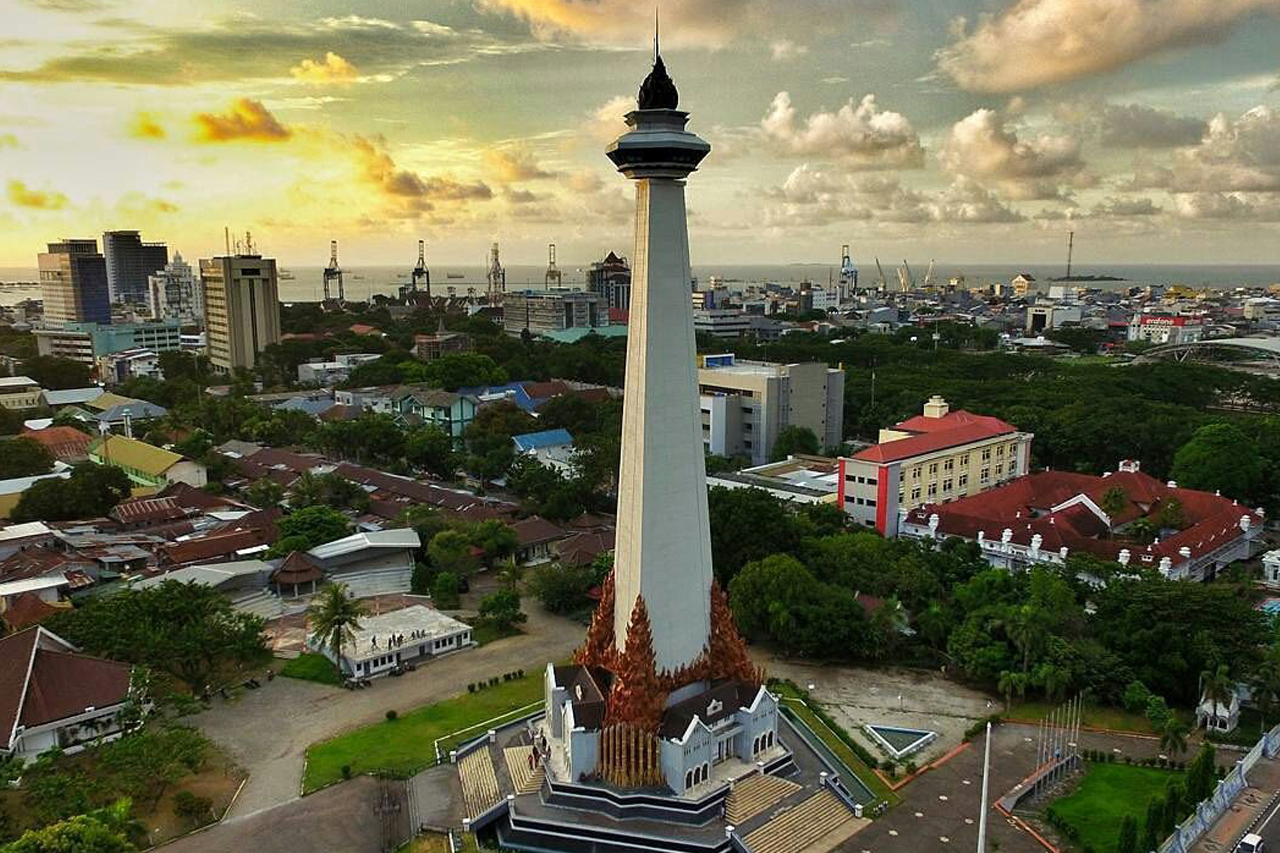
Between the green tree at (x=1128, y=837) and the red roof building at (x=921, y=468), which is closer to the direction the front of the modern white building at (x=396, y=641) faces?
the green tree

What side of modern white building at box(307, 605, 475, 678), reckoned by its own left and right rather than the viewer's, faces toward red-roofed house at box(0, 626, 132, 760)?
right

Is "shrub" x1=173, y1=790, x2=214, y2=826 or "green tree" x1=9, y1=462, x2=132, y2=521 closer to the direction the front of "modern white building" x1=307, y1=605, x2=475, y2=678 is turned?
the shrub

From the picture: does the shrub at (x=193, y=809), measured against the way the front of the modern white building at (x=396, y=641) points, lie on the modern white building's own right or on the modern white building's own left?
on the modern white building's own right

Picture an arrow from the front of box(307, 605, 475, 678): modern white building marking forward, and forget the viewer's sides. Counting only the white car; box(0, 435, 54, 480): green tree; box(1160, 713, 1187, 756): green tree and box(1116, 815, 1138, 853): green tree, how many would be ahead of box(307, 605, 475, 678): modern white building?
3

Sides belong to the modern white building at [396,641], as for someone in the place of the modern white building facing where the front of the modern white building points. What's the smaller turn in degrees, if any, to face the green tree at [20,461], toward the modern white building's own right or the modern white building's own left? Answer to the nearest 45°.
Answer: approximately 180°

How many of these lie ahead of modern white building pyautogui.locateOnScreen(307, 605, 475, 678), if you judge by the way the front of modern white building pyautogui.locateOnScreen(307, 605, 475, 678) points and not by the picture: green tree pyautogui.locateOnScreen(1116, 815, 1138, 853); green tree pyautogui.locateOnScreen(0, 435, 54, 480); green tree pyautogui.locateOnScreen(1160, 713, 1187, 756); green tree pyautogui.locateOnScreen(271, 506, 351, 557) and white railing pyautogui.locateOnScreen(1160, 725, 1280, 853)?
3
